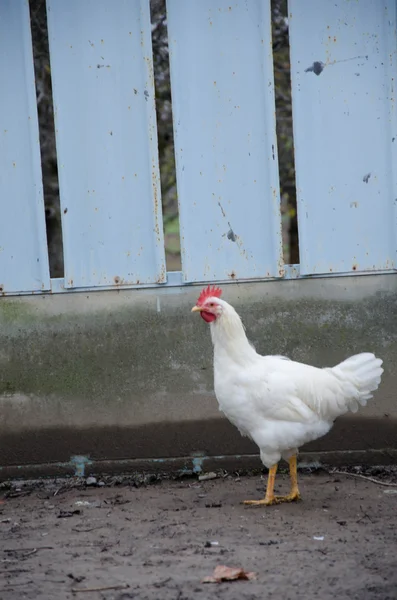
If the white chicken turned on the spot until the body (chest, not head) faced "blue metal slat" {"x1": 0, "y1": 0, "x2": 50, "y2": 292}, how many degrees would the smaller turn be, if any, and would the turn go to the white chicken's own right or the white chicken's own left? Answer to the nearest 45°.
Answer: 0° — it already faces it

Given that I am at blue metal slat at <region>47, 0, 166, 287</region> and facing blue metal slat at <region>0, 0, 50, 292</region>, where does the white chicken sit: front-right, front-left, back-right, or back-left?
back-left

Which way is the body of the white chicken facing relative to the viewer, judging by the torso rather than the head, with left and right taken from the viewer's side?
facing to the left of the viewer

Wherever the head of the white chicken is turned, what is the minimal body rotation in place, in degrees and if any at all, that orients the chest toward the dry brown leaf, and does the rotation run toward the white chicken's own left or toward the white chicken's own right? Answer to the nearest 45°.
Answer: approximately 90° to the white chicken's own left

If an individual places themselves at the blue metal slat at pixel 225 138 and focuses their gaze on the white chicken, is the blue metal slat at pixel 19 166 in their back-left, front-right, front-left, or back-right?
back-right
